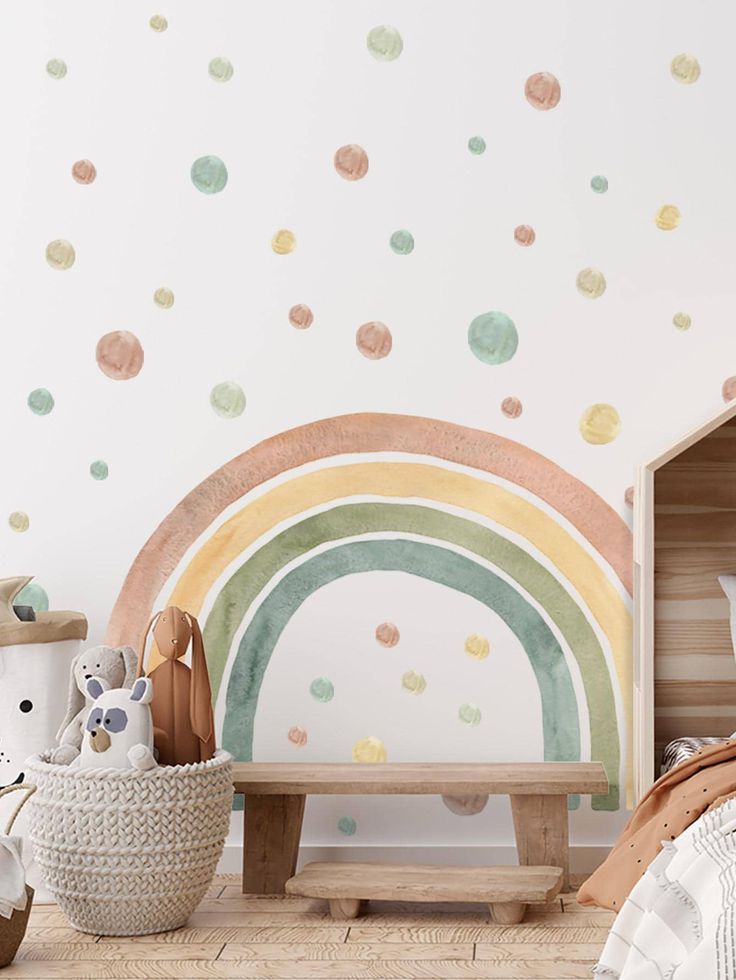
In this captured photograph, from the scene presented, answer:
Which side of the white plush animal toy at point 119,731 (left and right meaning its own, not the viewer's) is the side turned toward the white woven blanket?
left

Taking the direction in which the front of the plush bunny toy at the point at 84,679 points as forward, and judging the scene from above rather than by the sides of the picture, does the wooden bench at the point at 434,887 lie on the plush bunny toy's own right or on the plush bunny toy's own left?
on the plush bunny toy's own left

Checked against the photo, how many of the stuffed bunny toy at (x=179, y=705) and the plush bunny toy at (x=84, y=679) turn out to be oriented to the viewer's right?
0

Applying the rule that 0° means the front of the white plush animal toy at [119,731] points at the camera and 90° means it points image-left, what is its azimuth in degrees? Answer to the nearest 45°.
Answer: approximately 45°

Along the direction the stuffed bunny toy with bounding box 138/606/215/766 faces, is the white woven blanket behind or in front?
in front

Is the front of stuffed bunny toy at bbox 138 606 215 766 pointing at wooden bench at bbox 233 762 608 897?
no

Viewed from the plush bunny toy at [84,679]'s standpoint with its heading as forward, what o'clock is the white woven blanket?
The white woven blanket is roughly at 9 o'clock from the plush bunny toy.

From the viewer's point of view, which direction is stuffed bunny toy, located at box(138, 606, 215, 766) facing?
toward the camera

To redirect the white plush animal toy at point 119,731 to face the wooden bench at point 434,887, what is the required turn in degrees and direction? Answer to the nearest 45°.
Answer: approximately 135° to its left

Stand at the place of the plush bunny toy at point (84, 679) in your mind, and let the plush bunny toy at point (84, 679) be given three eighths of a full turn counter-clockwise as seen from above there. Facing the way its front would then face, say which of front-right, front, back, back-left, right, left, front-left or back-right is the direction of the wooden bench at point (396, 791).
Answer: front

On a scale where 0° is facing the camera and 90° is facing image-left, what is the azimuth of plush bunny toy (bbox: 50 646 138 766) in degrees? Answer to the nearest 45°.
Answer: approximately 45°
